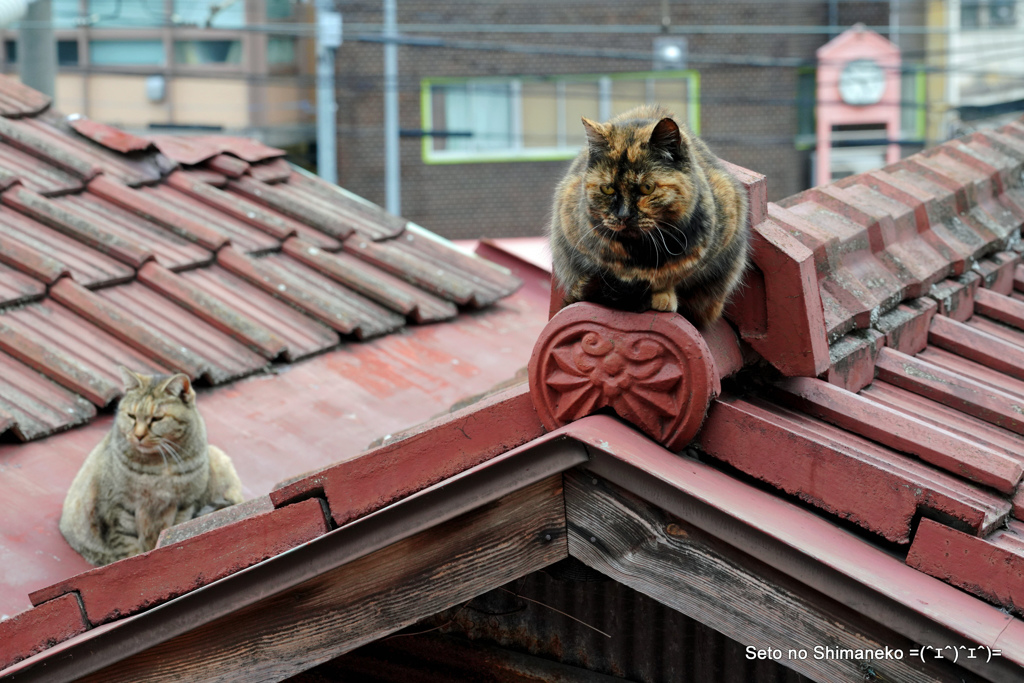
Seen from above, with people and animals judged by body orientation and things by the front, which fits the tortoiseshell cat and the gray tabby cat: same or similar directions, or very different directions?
same or similar directions

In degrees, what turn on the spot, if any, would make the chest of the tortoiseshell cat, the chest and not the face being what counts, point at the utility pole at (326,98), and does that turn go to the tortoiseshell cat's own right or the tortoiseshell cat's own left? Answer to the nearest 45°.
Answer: approximately 180°

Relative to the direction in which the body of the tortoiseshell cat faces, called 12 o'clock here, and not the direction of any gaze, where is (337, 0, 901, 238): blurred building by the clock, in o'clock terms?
The blurred building is roughly at 6 o'clock from the tortoiseshell cat.

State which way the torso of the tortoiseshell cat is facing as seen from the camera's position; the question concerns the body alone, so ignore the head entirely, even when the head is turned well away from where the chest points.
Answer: toward the camera

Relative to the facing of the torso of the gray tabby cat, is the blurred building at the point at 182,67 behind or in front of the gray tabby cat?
behind

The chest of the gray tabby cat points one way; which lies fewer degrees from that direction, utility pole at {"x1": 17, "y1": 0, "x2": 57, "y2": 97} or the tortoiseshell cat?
the tortoiseshell cat

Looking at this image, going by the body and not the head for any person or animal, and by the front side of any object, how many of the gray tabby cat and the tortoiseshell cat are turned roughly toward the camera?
2
